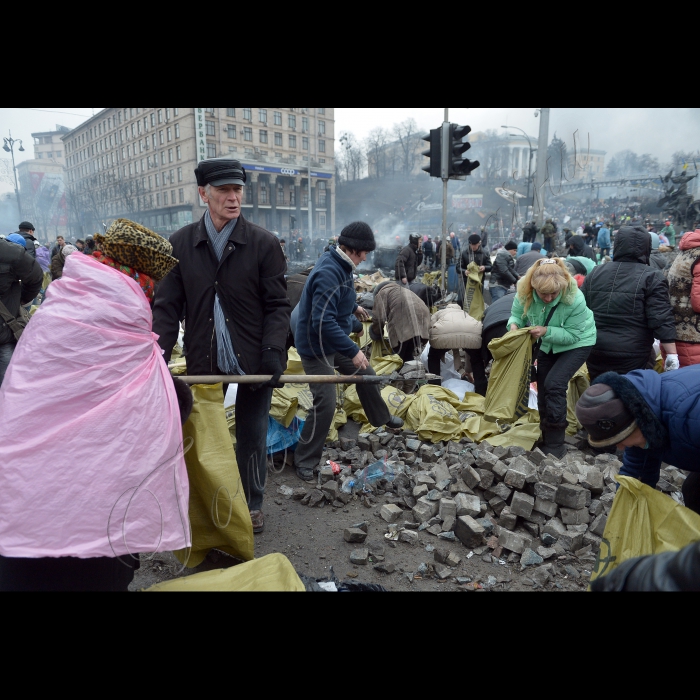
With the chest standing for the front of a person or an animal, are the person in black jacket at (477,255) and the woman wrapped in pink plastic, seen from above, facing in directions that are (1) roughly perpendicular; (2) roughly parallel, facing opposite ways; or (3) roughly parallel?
roughly parallel, facing opposite ways

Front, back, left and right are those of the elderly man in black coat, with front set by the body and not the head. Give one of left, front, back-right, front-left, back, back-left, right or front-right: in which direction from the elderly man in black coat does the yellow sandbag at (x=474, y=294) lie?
back-left

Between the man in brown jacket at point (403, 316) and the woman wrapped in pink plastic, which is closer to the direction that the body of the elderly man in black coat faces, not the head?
the woman wrapped in pink plastic

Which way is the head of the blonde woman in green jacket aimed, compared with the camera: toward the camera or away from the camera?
toward the camera

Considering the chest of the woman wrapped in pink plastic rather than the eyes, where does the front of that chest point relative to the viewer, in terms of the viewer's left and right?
facing away from the viewer and to the right of the viewer

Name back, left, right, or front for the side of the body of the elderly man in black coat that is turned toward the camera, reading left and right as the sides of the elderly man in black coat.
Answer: front

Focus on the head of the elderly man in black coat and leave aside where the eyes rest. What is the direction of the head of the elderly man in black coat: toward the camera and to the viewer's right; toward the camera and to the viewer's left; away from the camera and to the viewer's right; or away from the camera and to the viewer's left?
toward the camera and to the viewer's right

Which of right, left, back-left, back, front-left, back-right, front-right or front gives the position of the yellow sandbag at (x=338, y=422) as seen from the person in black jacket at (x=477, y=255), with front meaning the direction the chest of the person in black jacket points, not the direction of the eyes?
front
